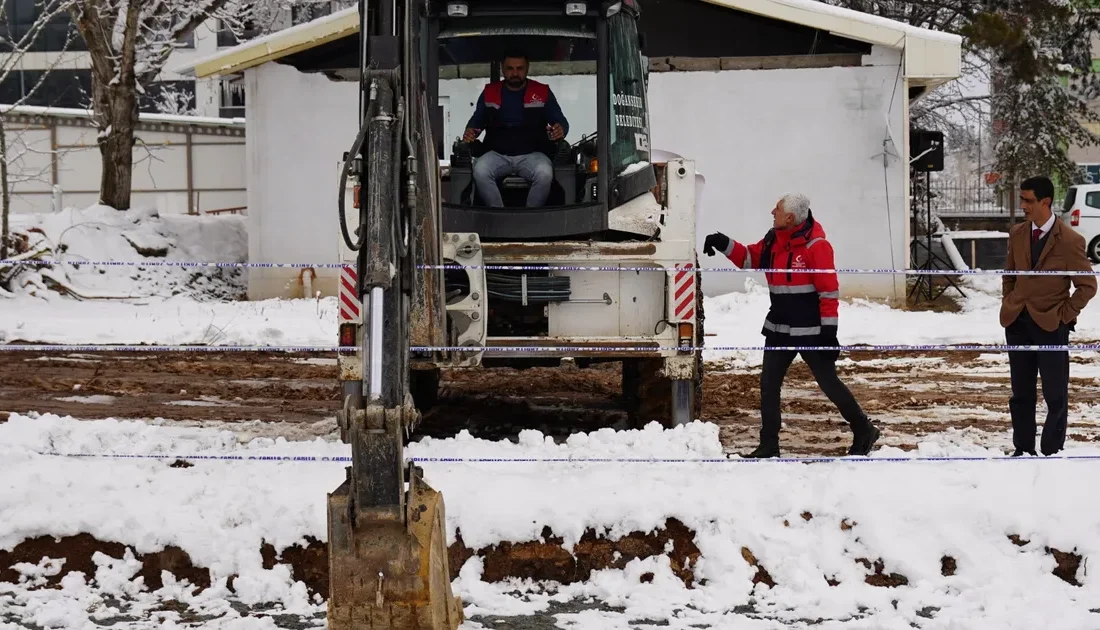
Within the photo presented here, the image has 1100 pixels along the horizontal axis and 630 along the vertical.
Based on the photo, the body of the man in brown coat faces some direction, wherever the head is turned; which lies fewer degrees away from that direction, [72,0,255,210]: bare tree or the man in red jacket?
the man in red jacket

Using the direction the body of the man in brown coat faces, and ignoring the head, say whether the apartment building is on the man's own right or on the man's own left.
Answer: on the man's own right

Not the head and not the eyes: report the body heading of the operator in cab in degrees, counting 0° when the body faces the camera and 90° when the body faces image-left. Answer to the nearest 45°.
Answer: approximately 0°

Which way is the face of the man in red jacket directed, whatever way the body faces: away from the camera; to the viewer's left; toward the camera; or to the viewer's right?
to the viewer's left

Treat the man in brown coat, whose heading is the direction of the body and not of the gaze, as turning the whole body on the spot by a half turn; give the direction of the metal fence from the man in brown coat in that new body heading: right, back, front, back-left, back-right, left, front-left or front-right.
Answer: front-left

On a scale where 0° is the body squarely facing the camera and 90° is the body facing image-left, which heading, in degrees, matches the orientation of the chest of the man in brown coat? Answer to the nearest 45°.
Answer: approximately 45°

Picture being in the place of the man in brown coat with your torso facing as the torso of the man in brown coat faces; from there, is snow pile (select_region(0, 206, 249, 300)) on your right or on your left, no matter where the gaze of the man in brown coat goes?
on your right
